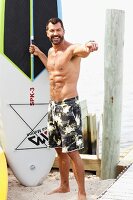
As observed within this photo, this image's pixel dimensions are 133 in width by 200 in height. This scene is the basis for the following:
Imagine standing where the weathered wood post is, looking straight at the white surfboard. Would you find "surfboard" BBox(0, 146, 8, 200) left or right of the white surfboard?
left

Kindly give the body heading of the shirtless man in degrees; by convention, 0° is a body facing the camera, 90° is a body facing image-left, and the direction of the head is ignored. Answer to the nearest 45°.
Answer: approximately 45°

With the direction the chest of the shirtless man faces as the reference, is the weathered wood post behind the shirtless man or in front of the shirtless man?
behind
